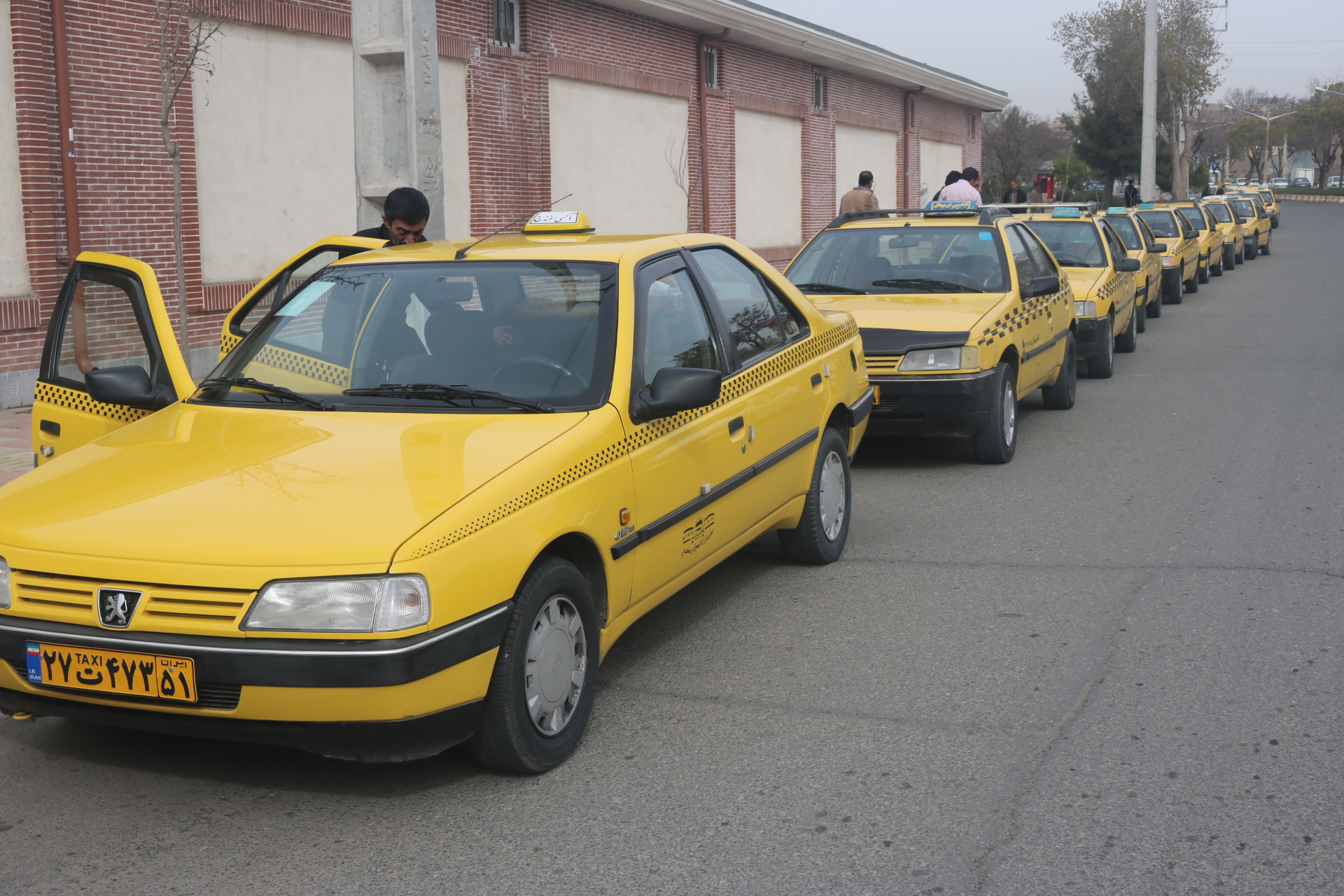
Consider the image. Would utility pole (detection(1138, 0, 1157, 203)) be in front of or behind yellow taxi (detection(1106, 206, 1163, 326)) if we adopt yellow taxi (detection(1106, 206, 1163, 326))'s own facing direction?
behind

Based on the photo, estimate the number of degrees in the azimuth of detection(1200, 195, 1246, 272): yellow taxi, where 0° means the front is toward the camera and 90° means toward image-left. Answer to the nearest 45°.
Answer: approximately 45°

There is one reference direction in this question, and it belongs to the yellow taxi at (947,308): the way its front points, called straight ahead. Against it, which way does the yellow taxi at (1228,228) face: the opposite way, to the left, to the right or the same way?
the same way

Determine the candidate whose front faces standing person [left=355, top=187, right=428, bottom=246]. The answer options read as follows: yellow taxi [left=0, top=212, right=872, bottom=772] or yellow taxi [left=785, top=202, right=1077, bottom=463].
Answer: yellow taxi [left=785, top=202, right=1077, bottom=463]

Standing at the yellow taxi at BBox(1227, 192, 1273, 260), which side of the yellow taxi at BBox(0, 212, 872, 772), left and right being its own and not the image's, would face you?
back

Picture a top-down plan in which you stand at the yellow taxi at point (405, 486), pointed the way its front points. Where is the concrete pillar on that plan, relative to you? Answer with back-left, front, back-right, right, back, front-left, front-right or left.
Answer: back-right

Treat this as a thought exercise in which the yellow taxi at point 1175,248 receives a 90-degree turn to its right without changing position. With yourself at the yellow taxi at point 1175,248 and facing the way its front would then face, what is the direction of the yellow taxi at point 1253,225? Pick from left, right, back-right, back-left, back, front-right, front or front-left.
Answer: front-right

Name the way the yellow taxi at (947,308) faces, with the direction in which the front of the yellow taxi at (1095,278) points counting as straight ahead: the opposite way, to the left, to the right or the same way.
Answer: the same way

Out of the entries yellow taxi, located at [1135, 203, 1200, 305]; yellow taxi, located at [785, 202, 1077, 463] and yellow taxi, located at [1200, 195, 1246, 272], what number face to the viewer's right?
0

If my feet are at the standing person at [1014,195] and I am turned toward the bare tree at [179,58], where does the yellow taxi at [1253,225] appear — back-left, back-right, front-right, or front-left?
back-left

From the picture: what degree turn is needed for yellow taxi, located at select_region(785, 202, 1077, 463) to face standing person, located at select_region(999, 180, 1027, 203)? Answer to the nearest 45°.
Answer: approximately 135° to its right

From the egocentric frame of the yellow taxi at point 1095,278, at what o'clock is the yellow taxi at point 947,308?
the yellow taxi at point 947,308 is roughly at 11 o'clock from the yellow taxi at point 1095,278.

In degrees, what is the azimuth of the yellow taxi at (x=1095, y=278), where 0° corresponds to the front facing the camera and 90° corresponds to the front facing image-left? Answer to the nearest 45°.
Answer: approximately 45°

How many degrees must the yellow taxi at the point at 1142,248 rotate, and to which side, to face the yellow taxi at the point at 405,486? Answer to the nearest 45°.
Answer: approximately 45° to its left

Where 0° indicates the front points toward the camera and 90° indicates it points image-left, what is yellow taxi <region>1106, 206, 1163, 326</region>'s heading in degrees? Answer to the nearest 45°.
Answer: approximately 45°

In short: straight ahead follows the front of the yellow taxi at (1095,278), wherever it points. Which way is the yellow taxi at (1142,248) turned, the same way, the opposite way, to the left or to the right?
the same way

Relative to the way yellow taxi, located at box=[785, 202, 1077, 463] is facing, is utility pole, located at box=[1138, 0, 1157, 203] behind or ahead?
behind

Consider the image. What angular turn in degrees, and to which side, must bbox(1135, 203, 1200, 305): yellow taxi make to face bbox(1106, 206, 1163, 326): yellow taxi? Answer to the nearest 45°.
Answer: approximately 45° to its left

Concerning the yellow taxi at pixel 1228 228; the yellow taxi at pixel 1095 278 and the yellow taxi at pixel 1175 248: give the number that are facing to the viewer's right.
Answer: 0

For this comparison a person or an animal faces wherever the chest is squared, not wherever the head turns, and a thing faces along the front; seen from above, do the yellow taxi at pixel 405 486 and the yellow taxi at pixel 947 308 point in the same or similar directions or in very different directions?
same or similar directions

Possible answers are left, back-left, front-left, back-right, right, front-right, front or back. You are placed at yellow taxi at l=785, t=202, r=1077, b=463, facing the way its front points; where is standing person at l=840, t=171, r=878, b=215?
back-right
